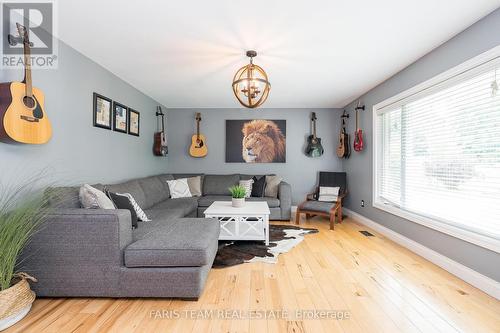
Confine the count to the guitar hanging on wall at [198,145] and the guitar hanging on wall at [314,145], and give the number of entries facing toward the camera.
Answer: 2

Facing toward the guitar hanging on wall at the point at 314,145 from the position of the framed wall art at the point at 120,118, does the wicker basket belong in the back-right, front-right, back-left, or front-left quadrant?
back-right

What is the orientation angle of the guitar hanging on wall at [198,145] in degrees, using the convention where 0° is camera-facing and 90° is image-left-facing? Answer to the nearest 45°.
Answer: approximately 0°

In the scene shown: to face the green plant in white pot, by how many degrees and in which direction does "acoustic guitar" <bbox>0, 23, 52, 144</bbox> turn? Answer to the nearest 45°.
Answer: approximately 45° to its left

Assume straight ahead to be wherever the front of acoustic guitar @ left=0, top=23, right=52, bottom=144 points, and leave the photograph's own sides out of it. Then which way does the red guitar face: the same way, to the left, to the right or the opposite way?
the opposite way

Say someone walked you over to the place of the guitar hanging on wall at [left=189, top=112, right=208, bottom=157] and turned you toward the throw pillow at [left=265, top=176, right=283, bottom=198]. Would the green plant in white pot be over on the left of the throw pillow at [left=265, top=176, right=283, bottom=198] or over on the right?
right

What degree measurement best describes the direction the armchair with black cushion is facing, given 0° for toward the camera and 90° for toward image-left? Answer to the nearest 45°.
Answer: approximately 45°

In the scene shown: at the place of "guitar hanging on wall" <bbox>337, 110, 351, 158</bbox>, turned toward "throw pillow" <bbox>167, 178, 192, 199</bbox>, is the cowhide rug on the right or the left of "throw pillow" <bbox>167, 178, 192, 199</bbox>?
left

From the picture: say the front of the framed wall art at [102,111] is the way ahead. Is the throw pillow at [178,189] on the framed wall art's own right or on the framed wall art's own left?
on the framed wall art's own left
